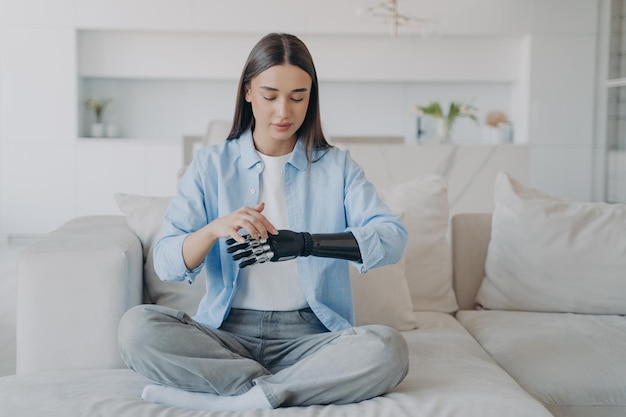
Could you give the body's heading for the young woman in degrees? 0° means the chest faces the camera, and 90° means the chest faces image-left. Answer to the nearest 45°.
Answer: approximately 0°

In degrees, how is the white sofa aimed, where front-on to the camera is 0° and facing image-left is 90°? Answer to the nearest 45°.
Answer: approximately 0°

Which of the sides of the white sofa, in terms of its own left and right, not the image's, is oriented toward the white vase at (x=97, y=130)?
back

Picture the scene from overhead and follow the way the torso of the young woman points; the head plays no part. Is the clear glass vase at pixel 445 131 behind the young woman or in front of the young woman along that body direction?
behind

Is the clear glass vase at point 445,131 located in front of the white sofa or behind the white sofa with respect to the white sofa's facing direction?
behind

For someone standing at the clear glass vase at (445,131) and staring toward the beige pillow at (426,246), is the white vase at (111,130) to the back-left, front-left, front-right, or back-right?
back-right

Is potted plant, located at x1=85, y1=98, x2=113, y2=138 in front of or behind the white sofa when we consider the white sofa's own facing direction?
behind

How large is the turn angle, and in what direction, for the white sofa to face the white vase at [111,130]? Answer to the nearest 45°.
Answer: approximately 180°
